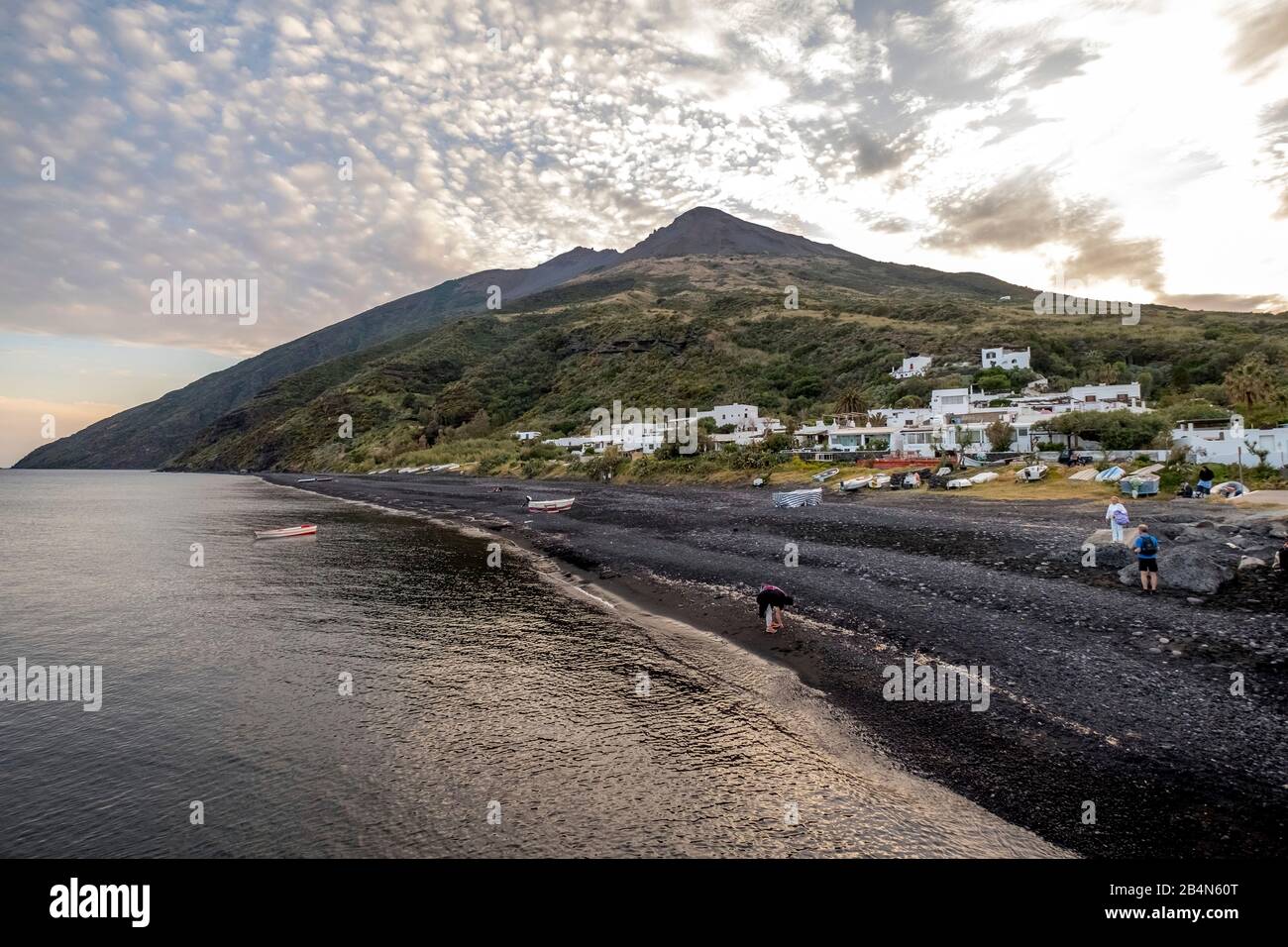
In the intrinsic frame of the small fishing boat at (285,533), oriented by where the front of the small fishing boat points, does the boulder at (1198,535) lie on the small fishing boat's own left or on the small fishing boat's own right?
on the small fishing boat's own right

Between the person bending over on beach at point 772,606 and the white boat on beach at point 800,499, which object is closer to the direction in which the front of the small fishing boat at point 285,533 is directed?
the white boat on beach

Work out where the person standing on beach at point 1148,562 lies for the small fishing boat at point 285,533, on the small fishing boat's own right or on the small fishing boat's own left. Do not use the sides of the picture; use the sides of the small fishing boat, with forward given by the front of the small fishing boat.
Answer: on the small fishing boat's own right

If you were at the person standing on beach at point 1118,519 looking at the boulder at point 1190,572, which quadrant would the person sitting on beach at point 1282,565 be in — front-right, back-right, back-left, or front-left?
front-left
